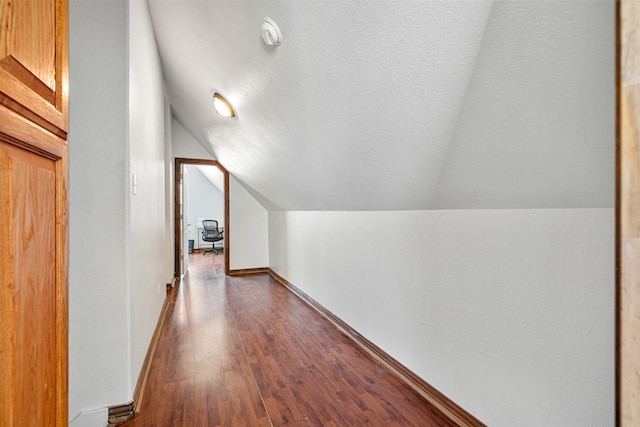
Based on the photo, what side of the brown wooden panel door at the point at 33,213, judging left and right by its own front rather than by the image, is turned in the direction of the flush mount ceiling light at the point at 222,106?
left

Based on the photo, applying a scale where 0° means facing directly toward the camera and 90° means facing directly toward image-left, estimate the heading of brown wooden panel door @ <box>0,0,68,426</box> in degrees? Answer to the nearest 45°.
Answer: approximately 315°
